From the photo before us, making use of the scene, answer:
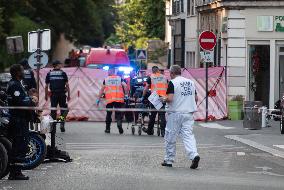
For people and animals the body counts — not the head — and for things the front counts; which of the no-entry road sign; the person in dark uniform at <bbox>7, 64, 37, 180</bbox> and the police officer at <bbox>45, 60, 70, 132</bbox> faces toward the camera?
the no-entry road sign

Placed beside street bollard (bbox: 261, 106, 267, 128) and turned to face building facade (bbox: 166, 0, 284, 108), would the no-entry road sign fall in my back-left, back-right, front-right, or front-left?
front-left

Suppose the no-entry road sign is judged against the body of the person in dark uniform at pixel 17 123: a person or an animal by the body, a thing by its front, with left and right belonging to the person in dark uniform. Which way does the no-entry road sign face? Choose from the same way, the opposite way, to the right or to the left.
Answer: to the right

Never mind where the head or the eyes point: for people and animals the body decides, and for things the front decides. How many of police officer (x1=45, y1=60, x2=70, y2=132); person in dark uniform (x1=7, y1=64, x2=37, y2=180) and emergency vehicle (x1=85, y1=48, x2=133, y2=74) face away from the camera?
1

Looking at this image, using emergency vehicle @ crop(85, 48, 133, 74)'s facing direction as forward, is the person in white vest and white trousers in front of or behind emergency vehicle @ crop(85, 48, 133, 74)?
in front

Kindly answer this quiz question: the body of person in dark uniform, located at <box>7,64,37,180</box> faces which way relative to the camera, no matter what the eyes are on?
to the viewer's right

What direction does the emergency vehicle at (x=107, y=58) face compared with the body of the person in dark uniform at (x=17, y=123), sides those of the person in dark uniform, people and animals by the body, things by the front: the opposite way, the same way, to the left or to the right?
to the right

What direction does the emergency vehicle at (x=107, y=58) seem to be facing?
toward the camera

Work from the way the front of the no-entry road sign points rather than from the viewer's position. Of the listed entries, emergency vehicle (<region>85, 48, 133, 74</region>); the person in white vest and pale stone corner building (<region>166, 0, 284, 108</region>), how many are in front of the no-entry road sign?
1

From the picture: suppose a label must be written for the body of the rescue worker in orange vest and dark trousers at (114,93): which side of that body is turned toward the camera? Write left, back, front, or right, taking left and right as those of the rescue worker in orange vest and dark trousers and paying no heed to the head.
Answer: back

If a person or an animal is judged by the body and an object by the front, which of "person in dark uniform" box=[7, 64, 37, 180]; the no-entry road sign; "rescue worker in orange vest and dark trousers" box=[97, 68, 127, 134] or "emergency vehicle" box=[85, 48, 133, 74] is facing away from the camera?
the rescue worker in orange vest and dark trousers

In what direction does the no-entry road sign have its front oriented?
toward the camera

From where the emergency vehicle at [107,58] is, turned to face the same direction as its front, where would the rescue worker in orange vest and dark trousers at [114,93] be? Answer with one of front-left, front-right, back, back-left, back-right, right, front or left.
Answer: front
